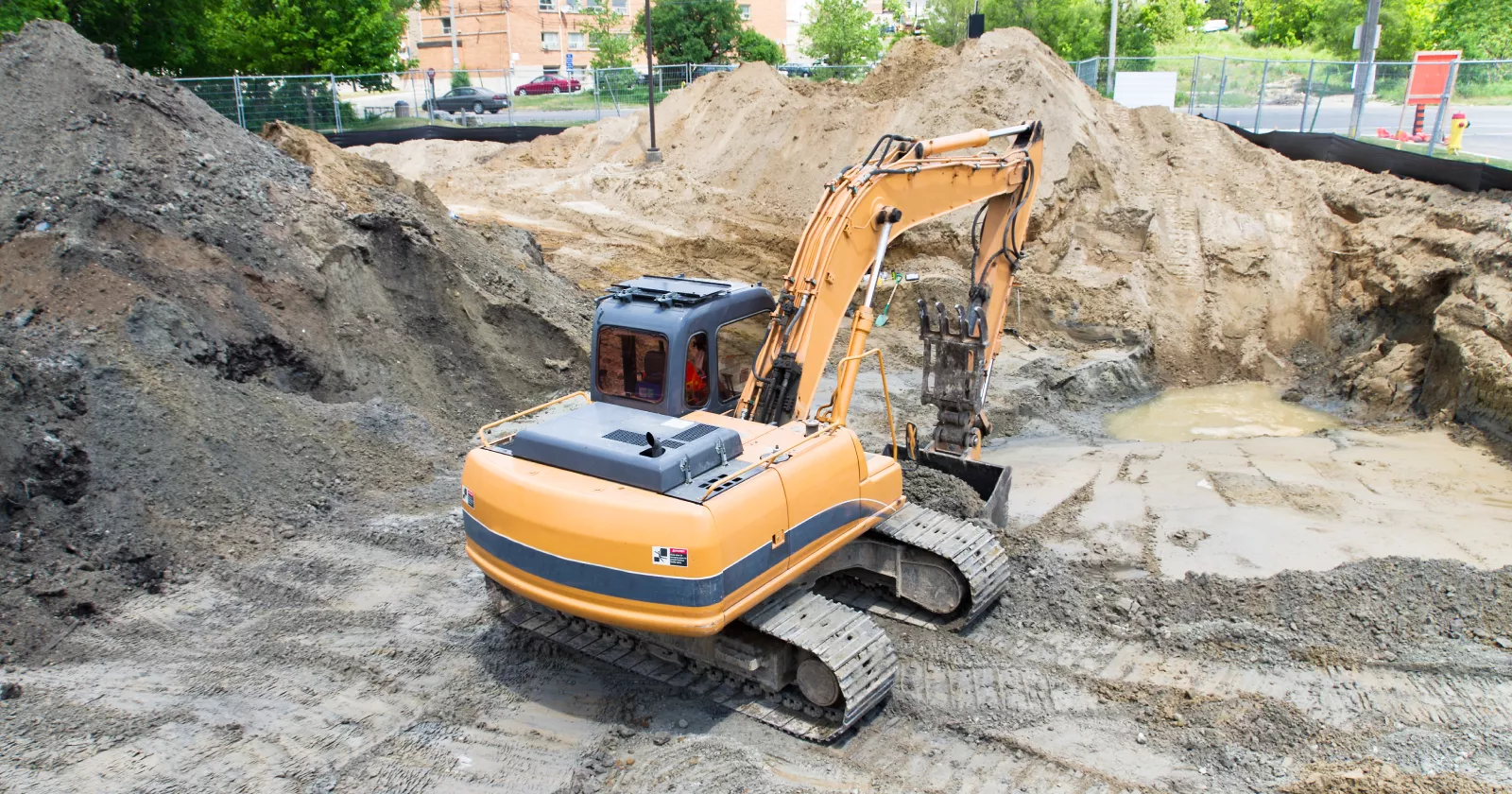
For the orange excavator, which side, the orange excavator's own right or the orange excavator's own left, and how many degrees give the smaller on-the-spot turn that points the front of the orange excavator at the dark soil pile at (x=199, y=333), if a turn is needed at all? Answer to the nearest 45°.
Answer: approximately 90° to the orange excavator's own left

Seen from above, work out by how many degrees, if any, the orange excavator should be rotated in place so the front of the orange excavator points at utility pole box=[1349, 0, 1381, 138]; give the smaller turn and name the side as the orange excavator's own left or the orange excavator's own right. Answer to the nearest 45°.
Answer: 0° — it already faces it

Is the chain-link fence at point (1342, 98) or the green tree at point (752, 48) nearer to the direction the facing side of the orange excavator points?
the chain-link fence

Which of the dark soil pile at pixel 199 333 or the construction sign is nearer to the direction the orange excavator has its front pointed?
the construction sign

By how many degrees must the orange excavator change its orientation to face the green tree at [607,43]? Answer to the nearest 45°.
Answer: approximately 45° to its left

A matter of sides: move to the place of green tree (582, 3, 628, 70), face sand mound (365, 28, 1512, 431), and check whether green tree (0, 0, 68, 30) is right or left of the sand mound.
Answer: right

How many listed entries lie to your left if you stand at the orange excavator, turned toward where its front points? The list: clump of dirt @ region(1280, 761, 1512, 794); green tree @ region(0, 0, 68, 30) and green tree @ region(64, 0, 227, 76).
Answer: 2

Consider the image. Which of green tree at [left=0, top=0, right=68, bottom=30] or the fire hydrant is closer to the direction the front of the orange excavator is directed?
the fire hydrant

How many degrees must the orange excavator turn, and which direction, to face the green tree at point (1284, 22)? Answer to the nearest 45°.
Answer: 0° — it already faces it

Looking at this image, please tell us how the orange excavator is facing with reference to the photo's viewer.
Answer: facing away from the viewer and to the right of the viewer

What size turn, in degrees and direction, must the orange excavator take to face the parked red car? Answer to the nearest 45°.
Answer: approximately 45° to its left

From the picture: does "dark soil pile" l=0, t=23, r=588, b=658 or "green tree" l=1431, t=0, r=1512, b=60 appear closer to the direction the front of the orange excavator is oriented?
the green tree

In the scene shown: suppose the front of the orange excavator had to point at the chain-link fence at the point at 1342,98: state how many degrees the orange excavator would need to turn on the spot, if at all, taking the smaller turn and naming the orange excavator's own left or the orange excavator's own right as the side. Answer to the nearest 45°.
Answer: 0° — it already faces it

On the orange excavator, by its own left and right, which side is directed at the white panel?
front

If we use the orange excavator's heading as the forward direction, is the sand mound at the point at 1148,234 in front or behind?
in front

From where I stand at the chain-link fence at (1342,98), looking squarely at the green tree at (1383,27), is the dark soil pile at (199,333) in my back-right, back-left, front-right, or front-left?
back-left

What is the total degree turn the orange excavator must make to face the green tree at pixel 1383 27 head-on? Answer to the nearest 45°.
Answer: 0° — it already faces it

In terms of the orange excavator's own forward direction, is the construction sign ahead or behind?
ahead

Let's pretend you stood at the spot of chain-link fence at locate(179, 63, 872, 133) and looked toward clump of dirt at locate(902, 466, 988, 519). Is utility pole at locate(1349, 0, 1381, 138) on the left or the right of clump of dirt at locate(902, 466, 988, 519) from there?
left
